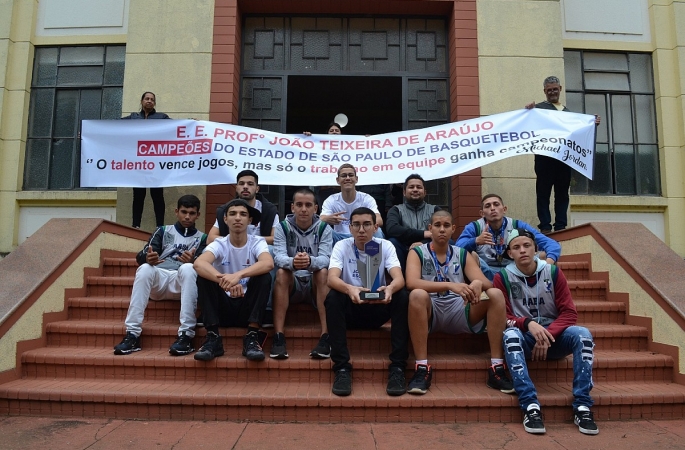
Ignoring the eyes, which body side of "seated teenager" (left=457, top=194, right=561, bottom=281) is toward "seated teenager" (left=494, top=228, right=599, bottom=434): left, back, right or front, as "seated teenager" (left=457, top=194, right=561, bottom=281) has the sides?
front

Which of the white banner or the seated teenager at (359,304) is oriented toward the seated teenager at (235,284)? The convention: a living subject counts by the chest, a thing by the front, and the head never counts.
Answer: the white banner

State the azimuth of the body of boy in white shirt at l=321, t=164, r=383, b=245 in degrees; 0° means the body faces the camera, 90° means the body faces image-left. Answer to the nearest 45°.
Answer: approximately 0°

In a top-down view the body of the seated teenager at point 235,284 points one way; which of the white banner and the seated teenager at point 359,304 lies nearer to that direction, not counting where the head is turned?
the seated teenager

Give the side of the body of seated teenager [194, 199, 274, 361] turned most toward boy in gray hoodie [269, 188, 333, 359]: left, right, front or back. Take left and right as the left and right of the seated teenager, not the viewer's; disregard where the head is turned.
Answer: left

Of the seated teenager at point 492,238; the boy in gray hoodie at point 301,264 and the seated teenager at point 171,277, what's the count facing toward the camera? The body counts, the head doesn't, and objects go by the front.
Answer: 3
